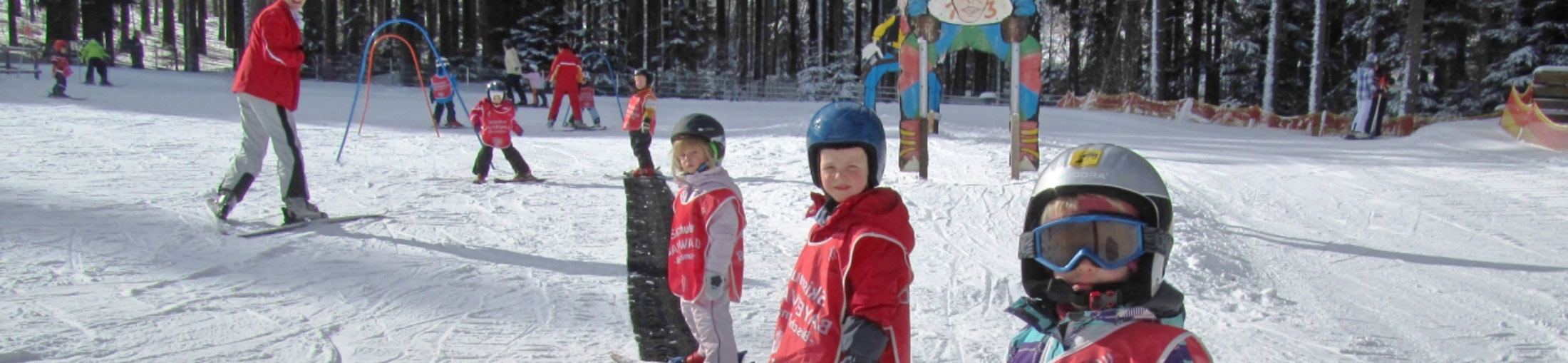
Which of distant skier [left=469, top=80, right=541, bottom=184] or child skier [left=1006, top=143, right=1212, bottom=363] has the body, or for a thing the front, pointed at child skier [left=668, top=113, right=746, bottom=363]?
the distant skier

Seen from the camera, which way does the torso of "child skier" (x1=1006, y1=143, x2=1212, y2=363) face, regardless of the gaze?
toward the camera

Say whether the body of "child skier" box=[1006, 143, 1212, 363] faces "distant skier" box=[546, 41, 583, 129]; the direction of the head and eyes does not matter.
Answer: no

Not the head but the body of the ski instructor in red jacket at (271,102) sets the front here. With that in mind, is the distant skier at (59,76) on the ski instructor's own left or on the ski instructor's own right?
on the ski instructor's own left

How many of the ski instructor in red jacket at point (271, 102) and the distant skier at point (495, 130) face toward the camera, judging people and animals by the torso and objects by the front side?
1

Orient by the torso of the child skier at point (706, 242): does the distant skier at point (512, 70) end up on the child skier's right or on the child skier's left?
on the child skier's right

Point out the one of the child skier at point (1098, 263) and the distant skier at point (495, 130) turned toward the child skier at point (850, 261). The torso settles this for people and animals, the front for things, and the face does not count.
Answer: the distant skier

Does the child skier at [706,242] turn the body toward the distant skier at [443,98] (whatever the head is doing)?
no

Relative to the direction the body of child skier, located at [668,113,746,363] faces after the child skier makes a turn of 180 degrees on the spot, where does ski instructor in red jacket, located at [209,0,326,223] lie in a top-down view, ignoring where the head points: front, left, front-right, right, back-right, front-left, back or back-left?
left

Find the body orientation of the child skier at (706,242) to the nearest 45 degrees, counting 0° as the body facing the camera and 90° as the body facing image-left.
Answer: approximately 45°

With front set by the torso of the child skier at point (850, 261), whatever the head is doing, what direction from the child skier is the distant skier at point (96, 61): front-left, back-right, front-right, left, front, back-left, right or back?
right

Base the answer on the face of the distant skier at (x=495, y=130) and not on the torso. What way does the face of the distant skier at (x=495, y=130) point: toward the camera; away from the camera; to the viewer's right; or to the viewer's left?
toward the camera

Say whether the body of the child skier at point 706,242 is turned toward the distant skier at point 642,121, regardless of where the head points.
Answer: no

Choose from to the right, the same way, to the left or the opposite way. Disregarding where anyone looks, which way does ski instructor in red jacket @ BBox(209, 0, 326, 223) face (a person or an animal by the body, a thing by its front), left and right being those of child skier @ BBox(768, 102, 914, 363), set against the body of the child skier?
the opposite way

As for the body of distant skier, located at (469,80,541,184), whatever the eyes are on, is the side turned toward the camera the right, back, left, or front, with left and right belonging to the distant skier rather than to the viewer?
front

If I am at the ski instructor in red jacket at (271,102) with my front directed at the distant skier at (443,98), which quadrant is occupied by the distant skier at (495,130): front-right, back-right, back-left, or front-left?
front-right

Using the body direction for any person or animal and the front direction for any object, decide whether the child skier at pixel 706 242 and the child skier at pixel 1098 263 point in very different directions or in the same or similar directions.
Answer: same or similar directions

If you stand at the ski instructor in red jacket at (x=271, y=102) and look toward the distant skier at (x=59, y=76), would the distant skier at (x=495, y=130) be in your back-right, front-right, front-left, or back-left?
front-right

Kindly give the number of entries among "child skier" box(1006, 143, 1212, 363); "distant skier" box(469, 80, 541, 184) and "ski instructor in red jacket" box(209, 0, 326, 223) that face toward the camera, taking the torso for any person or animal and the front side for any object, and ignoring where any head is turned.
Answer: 2
